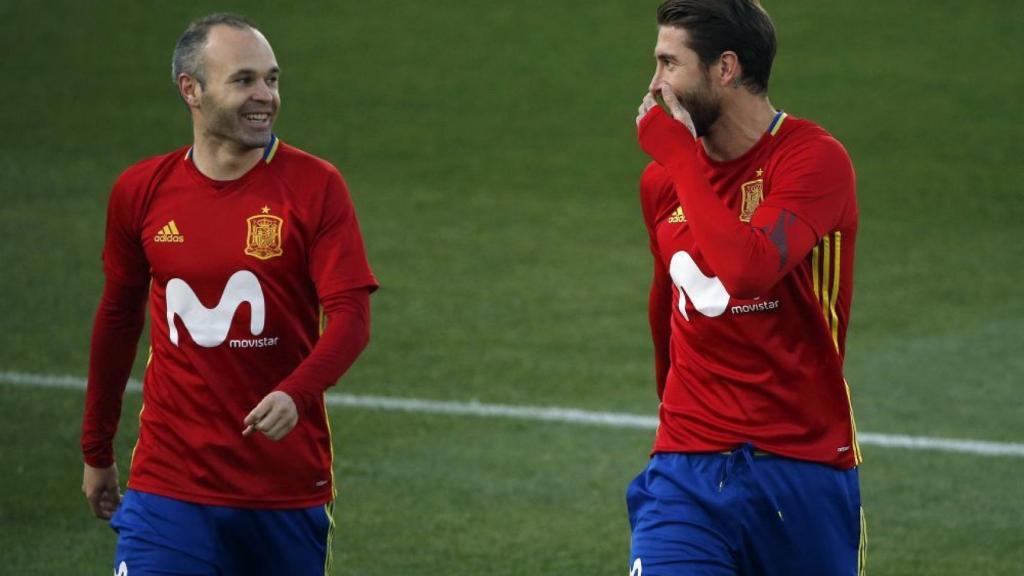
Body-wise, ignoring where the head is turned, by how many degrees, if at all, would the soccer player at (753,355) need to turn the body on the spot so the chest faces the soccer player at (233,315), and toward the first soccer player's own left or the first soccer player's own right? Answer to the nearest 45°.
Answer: approximately 45° to the first soccer player's own right

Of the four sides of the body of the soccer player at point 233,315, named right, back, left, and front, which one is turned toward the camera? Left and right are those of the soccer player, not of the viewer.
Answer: front

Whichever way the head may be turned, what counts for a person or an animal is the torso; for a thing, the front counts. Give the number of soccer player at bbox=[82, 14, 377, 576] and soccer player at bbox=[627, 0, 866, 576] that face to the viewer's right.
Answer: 0

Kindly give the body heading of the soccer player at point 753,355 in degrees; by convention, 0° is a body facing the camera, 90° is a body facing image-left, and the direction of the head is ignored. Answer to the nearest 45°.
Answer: approximately 45°

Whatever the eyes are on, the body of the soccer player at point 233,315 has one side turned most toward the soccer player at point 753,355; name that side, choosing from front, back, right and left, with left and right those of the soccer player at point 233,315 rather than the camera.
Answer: left
